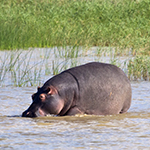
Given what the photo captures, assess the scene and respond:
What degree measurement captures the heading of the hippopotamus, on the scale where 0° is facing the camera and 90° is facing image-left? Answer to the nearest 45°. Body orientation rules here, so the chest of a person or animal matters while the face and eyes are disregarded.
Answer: approximately 90°
